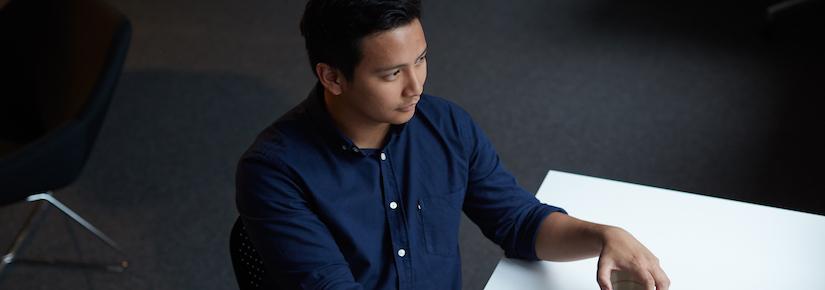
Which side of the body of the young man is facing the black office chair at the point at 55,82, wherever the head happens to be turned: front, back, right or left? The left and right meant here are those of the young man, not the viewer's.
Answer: back

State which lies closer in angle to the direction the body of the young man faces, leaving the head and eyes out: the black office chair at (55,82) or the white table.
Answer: the white table

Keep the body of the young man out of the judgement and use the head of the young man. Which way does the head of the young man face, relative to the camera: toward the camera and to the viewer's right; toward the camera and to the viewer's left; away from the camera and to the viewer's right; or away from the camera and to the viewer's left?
toward the camera and to the viewer's right

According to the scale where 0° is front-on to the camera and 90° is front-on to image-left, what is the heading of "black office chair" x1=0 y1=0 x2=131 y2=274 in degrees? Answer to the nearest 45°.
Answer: approximately 45°
